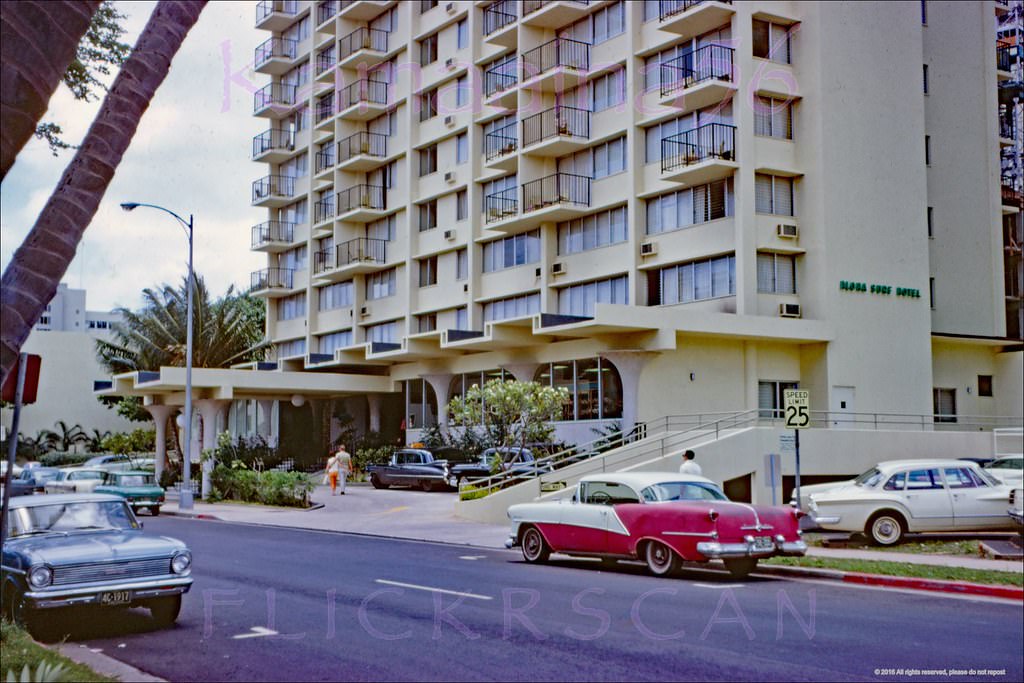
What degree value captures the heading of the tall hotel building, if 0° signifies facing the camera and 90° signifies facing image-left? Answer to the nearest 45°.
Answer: approximately 45°

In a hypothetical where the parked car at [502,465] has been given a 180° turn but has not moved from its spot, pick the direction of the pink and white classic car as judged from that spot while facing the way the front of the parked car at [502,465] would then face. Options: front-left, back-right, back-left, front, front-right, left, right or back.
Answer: right

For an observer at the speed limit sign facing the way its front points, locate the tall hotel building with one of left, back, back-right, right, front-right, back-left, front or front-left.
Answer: back

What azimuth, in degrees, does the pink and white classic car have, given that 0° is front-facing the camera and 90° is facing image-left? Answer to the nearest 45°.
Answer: approximately 135°

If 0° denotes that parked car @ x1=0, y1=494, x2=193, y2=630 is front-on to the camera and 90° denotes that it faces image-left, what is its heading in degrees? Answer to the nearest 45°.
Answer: approximately 315°

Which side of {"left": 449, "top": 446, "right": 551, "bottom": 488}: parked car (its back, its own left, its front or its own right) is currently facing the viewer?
left

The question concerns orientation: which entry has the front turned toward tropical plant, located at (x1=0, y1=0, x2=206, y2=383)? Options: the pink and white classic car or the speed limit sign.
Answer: the speed limit sign

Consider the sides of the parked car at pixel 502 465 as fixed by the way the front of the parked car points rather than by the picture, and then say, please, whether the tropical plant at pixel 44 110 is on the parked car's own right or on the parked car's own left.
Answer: on the parked car's own left

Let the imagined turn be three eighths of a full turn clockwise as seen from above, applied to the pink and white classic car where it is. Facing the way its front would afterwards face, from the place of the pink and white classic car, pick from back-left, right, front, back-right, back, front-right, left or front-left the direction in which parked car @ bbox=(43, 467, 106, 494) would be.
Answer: back-left

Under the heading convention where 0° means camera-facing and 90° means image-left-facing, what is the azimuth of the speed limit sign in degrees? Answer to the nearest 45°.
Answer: approximately 0°

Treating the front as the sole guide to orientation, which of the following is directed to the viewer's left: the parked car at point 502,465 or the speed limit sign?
the parked car

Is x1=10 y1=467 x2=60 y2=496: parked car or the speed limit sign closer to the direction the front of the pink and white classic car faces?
the parked car

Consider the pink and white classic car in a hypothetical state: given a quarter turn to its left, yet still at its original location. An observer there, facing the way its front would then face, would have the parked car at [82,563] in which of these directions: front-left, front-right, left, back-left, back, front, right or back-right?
front

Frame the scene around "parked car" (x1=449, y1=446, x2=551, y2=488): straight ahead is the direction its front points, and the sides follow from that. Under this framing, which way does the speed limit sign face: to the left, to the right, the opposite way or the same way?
to the left

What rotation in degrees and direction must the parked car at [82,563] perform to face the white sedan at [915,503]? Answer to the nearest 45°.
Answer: approximately 45° to its left

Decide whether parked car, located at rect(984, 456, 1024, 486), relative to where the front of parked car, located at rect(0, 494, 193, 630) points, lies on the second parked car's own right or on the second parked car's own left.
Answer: on the second parked car's own left

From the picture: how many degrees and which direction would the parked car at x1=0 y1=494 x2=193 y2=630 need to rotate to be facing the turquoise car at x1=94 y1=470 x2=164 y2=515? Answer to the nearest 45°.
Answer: approximately 135° to its left

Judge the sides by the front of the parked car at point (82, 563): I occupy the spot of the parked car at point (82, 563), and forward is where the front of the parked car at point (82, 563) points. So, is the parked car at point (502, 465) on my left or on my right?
on my left
